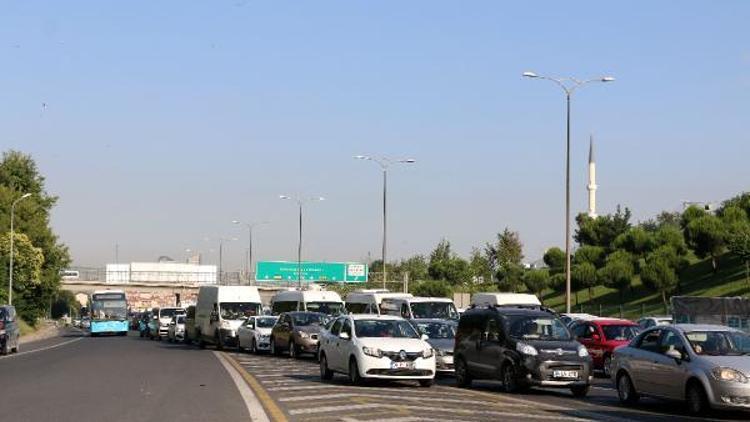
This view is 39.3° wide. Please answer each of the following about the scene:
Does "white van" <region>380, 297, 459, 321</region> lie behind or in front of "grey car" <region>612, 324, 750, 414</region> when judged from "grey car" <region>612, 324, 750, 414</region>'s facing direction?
behind

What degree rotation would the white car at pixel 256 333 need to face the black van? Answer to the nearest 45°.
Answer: approximately 45° to its right

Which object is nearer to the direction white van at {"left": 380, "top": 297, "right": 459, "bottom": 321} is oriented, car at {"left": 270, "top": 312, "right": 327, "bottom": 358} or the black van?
the black van

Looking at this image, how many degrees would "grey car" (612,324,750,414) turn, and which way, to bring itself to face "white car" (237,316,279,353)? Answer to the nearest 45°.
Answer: approximately 180°

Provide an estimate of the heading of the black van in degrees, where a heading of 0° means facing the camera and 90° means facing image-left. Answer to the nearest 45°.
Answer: approximately 315°

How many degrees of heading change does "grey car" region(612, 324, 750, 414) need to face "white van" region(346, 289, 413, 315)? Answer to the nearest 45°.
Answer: approximately 180°

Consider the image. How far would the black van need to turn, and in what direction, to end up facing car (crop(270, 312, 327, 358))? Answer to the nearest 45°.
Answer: approximately 180°

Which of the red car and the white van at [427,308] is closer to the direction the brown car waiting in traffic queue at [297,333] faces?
the red car

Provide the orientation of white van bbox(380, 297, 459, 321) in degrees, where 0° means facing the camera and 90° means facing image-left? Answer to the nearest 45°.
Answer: approximately 315°
